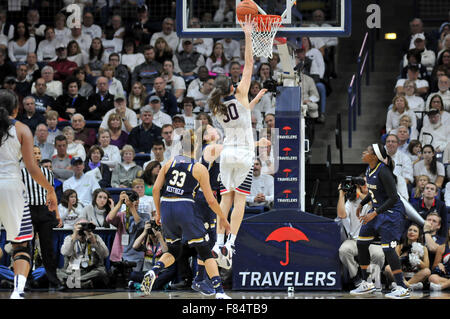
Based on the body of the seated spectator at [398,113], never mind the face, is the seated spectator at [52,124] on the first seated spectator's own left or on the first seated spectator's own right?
on the first seated spectator's own right

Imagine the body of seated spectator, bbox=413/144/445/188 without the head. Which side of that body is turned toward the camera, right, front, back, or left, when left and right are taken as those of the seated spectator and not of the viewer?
front

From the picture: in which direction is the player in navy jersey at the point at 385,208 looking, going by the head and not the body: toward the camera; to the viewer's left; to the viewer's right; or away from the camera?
to the viewer's left

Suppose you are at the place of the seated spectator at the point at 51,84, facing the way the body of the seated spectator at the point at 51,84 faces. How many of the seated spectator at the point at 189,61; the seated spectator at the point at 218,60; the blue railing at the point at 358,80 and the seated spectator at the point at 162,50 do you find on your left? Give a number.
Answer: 4

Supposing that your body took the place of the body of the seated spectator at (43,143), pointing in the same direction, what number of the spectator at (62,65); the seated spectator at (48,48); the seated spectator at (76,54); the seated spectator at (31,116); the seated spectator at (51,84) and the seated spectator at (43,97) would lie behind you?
6

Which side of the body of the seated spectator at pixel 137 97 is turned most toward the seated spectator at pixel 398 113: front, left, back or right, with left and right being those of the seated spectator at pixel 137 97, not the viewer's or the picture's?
left

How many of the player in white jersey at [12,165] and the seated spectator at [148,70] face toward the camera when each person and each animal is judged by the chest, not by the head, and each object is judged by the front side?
1

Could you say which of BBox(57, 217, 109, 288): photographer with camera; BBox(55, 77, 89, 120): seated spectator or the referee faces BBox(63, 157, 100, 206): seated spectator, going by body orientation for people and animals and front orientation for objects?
BBox(55, 77, 89, 120): seated spectator

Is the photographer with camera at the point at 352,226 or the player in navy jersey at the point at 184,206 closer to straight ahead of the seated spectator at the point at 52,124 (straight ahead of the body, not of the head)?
the player in navy jersey

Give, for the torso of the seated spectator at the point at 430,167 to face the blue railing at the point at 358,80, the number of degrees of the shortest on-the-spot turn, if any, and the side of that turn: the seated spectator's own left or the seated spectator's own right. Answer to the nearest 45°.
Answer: approximately 135° to the seated spectator's own right

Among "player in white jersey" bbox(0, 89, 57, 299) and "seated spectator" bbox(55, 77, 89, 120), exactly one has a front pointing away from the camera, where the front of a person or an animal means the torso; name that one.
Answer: the player in white jersey
